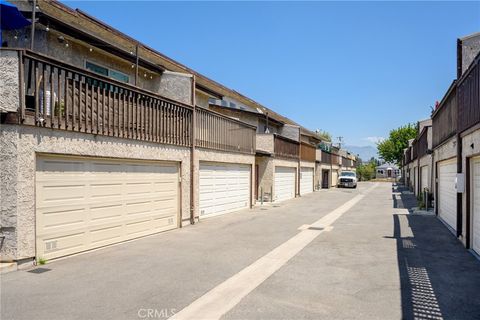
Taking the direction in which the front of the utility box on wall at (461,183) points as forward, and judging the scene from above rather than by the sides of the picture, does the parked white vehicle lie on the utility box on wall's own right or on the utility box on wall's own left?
on the utility box on wall's own right

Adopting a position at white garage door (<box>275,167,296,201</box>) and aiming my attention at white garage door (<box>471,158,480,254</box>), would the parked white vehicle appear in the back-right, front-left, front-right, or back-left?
back-left

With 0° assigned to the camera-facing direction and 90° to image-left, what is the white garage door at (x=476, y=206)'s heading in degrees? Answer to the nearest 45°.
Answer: approximately 90°

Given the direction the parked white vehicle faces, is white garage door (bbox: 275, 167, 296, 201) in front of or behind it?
in front

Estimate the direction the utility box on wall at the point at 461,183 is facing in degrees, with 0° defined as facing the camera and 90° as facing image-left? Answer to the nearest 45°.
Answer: approximately 90°

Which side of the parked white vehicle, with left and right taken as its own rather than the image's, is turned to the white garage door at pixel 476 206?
front

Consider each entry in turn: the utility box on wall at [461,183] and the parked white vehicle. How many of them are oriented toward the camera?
1

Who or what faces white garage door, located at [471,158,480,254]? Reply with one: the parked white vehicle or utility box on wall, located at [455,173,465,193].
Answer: the parked white vehicle

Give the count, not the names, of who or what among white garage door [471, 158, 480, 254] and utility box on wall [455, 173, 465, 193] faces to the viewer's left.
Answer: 2

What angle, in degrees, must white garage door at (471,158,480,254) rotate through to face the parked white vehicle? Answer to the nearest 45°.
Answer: approximately 90° to its right

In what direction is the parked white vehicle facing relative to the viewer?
toward the camera

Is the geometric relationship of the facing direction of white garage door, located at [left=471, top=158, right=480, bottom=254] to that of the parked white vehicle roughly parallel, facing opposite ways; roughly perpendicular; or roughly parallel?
roughly perpendicular

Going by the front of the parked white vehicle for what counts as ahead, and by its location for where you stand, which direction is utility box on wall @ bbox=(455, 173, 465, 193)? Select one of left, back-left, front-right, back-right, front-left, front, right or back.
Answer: front

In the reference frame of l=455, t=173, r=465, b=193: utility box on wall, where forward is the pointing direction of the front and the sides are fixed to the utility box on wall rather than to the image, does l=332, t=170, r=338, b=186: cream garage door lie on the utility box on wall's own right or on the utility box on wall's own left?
on the utility box on wall's own right
